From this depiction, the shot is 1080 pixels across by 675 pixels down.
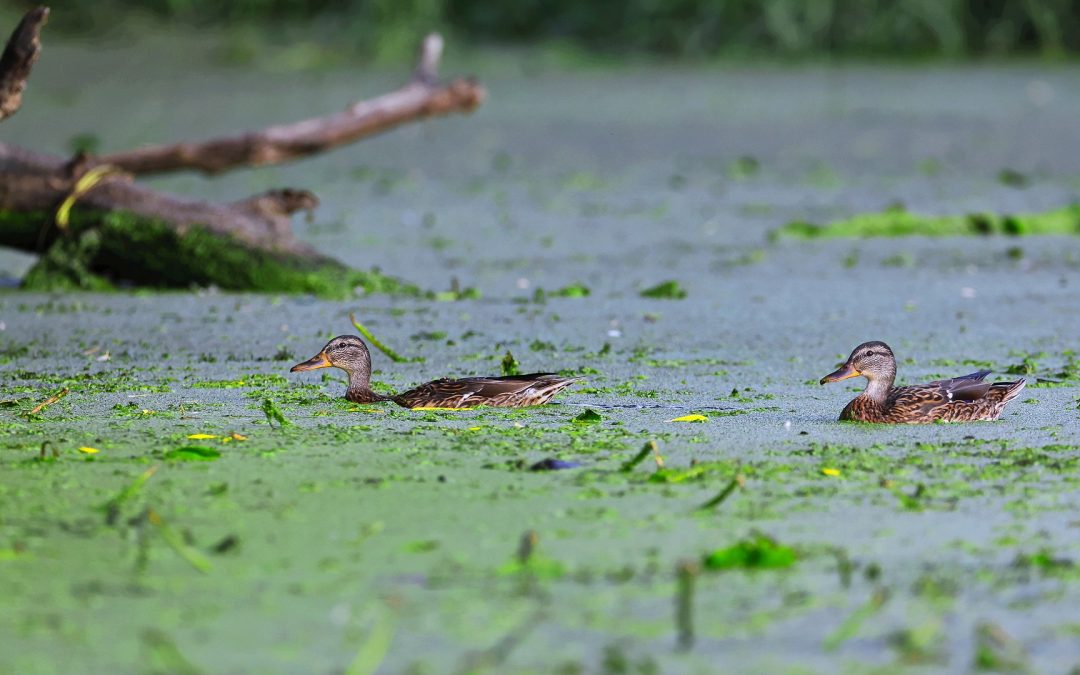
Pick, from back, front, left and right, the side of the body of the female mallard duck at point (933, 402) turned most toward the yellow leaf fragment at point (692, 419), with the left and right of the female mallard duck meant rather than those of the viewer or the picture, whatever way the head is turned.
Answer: front

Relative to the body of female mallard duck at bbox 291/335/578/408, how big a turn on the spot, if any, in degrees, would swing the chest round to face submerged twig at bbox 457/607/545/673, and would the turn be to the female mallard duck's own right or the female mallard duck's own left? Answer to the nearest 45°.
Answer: approximately 90° to the female mallard duck's own left

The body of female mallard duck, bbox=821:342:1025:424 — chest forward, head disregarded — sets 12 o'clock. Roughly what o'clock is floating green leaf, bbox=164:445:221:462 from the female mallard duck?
The floating green leaf is roughly at 11 o'clock from the female mallard duck.

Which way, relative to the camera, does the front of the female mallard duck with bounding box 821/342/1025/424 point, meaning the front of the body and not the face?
to the viewer's left

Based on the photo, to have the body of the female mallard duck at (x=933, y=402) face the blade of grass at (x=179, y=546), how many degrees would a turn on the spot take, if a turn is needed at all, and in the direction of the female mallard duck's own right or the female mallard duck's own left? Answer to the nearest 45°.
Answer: approximately 45° to the female mallard duck's own left

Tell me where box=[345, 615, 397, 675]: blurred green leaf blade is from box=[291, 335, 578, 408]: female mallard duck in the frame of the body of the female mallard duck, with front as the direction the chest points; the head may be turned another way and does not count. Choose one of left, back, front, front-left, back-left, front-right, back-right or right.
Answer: left

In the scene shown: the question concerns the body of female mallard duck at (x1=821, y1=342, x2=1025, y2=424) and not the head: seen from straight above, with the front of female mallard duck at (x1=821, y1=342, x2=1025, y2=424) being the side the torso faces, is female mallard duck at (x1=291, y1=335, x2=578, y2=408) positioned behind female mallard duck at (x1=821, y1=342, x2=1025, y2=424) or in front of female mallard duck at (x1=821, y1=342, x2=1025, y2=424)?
in front

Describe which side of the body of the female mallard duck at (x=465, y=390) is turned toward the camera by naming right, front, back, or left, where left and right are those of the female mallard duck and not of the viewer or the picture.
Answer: left

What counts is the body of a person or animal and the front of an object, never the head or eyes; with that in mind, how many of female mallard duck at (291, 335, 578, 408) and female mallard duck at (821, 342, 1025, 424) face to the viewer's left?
2

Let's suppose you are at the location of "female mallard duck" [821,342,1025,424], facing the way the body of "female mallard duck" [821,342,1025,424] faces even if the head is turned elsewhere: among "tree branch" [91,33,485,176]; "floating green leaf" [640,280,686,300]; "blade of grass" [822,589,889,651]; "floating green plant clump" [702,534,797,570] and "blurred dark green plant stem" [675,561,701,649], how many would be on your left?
3

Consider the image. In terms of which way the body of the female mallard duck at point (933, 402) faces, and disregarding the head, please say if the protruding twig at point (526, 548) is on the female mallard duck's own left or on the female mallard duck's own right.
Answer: on the female mallard duck's own left

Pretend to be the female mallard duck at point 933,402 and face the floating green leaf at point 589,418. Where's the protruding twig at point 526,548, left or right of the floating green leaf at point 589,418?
left

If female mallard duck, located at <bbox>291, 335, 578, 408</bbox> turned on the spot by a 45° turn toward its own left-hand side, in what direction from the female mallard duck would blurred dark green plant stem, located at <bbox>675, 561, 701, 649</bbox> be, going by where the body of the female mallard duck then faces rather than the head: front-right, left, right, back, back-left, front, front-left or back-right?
front-left

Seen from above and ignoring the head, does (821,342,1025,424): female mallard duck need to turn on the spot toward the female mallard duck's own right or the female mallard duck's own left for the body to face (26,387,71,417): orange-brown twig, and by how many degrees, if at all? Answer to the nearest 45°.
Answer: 0° — it already faces it
